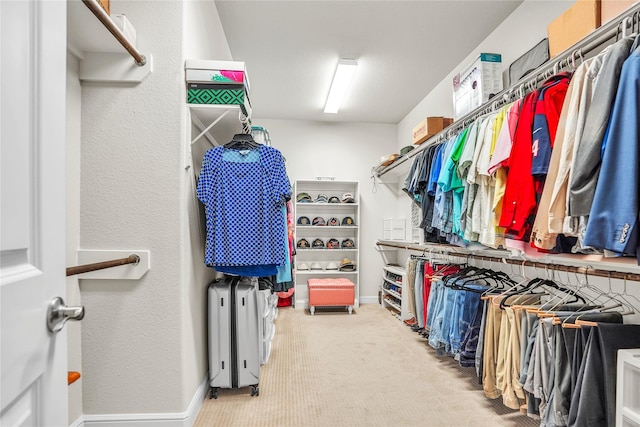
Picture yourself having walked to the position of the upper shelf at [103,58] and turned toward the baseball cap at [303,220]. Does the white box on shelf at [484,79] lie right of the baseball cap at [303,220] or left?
right

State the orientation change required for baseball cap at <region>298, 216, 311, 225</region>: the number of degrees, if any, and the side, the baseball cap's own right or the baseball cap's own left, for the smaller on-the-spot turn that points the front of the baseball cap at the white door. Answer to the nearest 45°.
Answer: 0° — it already faces it

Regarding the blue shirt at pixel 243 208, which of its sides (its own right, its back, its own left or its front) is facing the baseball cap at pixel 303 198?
back

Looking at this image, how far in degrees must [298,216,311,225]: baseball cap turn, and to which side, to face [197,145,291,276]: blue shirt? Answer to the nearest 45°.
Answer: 0° — it already faces it

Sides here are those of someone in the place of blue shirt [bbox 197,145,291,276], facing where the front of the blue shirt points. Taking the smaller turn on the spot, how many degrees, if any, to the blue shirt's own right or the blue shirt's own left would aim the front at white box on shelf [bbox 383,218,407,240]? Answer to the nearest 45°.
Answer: approximately 135° to the blue shirt's own left
